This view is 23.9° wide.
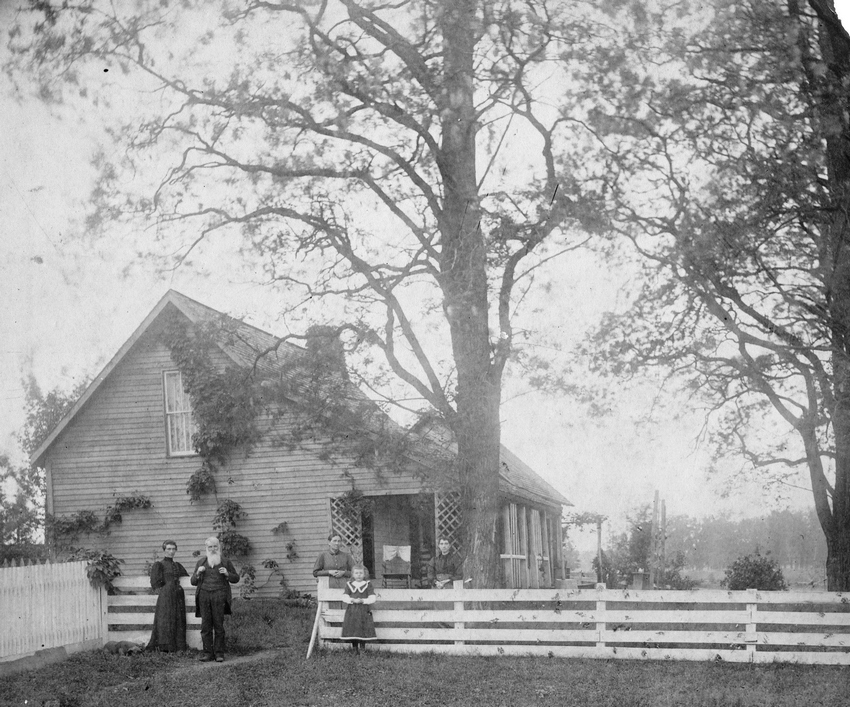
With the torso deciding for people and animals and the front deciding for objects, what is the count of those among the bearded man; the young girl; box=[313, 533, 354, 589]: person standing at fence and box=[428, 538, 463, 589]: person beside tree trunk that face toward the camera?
4

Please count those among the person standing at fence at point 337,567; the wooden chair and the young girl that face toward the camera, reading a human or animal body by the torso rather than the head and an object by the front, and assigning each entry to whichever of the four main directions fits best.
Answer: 3

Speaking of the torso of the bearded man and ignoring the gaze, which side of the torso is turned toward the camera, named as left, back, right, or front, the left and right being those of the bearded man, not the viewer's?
front

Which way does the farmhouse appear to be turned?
toward the camera

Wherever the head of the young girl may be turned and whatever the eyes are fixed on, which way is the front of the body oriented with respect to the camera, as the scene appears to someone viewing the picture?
toward the camera

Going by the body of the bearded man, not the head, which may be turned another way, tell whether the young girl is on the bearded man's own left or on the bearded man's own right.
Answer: on the bearded man's own left

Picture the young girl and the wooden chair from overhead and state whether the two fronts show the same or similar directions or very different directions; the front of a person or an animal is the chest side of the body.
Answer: same or similar directions

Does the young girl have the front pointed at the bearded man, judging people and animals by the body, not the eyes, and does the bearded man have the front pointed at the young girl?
no

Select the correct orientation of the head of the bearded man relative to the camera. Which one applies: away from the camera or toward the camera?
toward the camera

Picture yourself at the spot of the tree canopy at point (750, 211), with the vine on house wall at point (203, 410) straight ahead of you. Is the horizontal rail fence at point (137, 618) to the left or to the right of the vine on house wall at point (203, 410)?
left

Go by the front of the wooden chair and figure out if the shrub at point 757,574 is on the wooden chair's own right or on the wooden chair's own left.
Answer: on the wooden chair's own left

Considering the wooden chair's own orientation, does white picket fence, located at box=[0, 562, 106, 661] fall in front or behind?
in front

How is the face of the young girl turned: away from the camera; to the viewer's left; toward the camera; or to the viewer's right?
toward the camera

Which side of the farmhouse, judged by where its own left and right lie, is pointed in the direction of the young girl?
front
